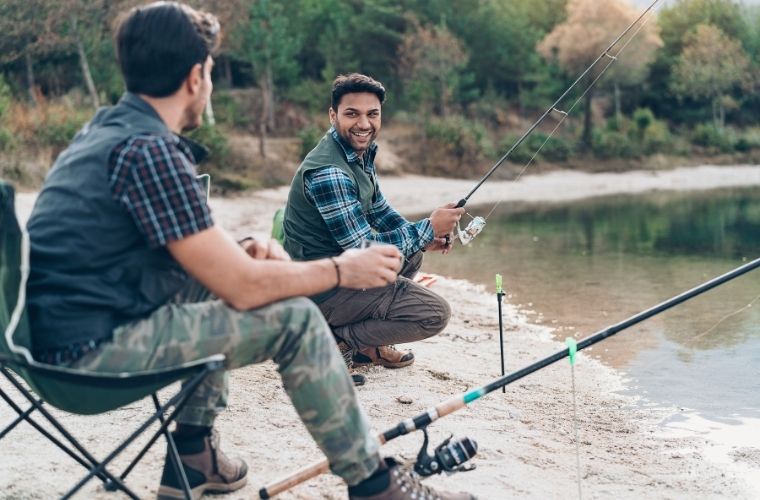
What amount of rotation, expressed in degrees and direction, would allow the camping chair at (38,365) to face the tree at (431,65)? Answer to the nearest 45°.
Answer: approximately 45° to its left

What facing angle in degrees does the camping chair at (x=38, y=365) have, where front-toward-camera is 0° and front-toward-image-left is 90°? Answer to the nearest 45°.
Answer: approximately 270°

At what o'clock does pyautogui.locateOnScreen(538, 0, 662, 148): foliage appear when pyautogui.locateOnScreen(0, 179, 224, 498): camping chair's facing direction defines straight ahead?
The foliage is roughly at 10 o'clock from the camping chair.

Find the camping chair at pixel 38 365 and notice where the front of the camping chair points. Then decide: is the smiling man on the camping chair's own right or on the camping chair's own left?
on the camping chair's own left

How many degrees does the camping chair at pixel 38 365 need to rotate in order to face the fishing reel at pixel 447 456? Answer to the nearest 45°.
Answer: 0° — it already faces it

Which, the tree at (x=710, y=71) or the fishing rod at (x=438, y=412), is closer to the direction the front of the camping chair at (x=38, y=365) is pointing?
the fishing rod

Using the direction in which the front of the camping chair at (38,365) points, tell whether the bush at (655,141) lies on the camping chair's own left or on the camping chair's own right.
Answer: on the camping chair's own left

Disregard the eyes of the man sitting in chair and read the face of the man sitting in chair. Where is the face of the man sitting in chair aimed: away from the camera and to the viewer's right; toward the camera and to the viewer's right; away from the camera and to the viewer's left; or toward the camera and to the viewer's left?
away from the camera and to the viewer's right
